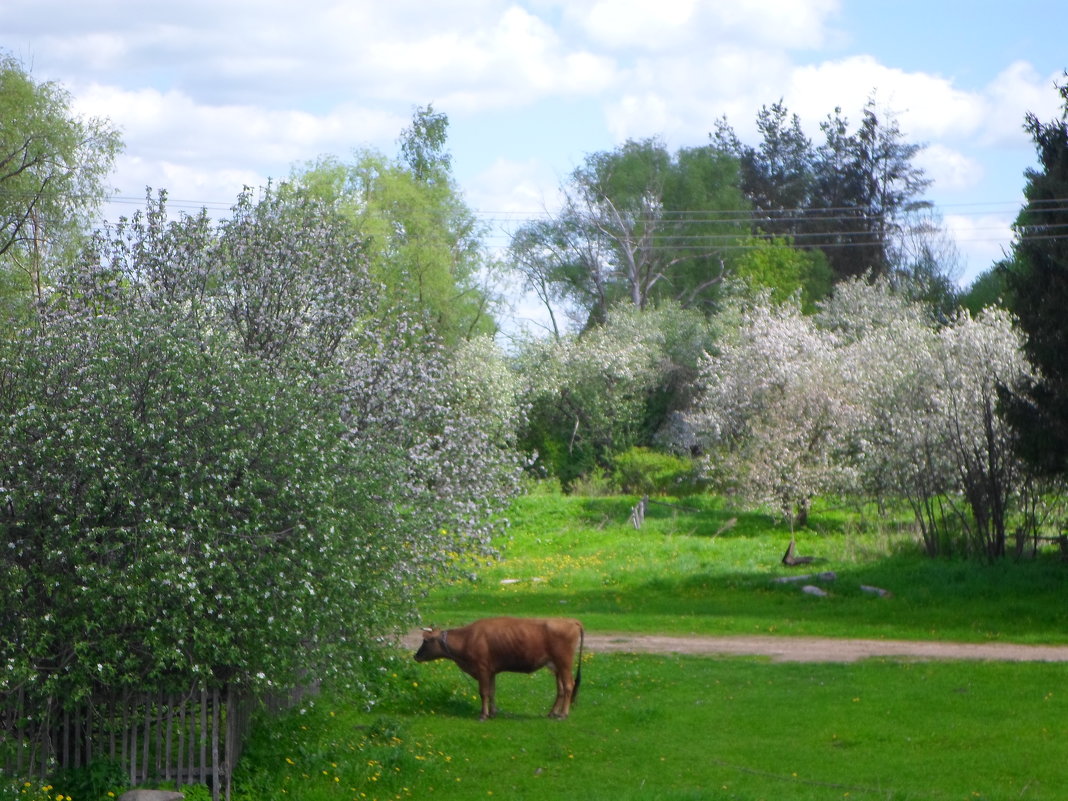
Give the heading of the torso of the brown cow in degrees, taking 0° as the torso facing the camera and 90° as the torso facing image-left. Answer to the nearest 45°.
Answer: approximately 90°

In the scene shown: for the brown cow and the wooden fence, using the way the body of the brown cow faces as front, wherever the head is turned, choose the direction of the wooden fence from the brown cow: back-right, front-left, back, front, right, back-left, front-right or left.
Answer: front-left

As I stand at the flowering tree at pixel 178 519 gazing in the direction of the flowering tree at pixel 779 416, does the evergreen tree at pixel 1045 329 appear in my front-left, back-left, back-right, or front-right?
front-right

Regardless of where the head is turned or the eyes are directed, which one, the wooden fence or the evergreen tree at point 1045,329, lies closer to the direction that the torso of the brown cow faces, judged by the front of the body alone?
the wooden fence

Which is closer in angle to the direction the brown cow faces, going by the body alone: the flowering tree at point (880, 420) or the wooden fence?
the wooden fence

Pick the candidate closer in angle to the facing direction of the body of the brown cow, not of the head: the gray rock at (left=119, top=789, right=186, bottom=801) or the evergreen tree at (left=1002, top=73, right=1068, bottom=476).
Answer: the gray rock

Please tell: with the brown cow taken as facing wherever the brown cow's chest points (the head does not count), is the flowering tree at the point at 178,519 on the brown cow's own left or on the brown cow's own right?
on the brown cow's own left

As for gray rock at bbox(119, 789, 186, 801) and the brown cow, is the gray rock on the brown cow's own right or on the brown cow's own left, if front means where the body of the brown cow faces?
on the brown cow's own left

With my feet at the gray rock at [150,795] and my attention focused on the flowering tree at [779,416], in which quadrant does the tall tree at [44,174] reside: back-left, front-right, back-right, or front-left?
front-left

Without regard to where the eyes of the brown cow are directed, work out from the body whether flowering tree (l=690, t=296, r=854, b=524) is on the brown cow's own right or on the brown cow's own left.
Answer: on the brown cow's own right
